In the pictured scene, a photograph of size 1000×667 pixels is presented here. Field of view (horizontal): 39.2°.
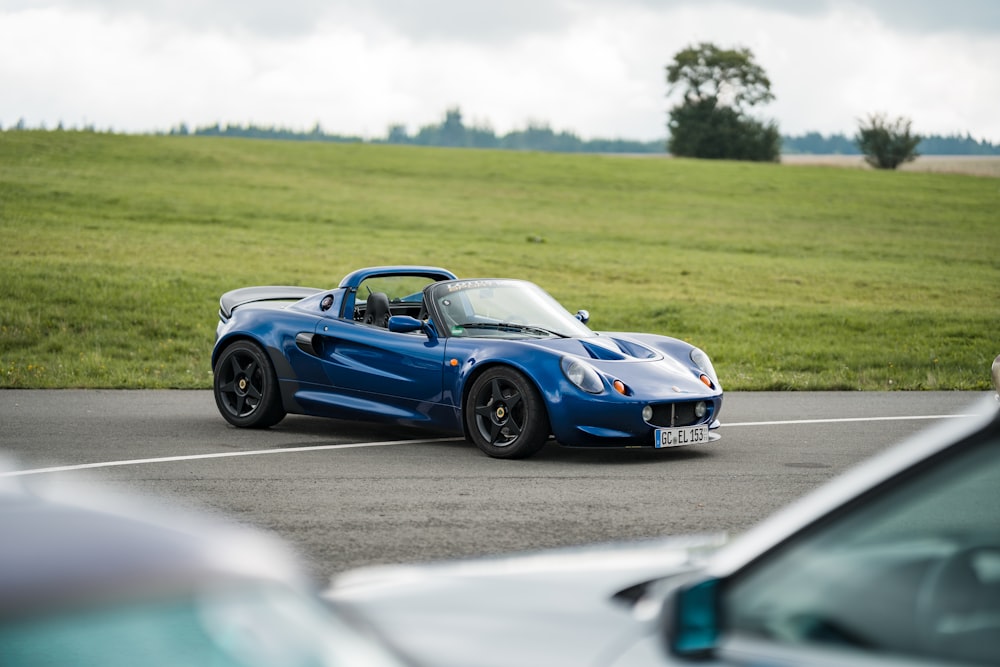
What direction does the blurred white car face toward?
to the viewer's left

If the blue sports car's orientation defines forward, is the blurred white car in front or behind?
in front

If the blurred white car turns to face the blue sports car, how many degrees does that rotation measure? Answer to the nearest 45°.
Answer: approximately 90° to its right

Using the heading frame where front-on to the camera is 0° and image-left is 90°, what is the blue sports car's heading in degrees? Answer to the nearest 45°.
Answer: approximately 315°

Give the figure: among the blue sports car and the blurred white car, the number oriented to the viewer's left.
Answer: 1
